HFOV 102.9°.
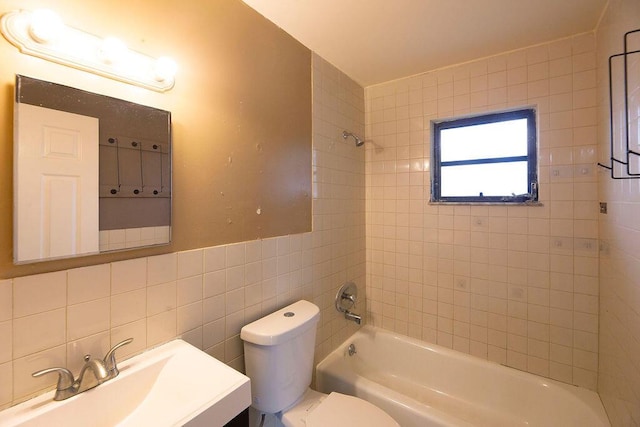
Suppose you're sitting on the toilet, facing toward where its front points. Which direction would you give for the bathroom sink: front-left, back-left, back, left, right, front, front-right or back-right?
right

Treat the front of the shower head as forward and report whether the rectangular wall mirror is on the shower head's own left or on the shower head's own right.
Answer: on the shower head's own right

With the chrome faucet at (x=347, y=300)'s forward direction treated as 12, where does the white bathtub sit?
The white bathtub is roughly at 11 o'clock from the chrome faucet.

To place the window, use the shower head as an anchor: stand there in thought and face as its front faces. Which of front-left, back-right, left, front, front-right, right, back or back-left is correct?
front-left

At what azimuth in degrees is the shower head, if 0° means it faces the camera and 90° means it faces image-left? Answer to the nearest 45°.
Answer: approximately 315°

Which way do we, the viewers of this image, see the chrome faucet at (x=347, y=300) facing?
facing the viewer and to the right of the viewer

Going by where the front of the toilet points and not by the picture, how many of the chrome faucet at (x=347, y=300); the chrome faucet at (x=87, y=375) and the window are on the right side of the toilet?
1

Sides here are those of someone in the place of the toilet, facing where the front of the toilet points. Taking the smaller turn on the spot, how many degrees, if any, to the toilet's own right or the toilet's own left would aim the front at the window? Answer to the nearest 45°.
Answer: approximately 90° to the toilet's own left

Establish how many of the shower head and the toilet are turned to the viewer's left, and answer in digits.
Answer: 0
